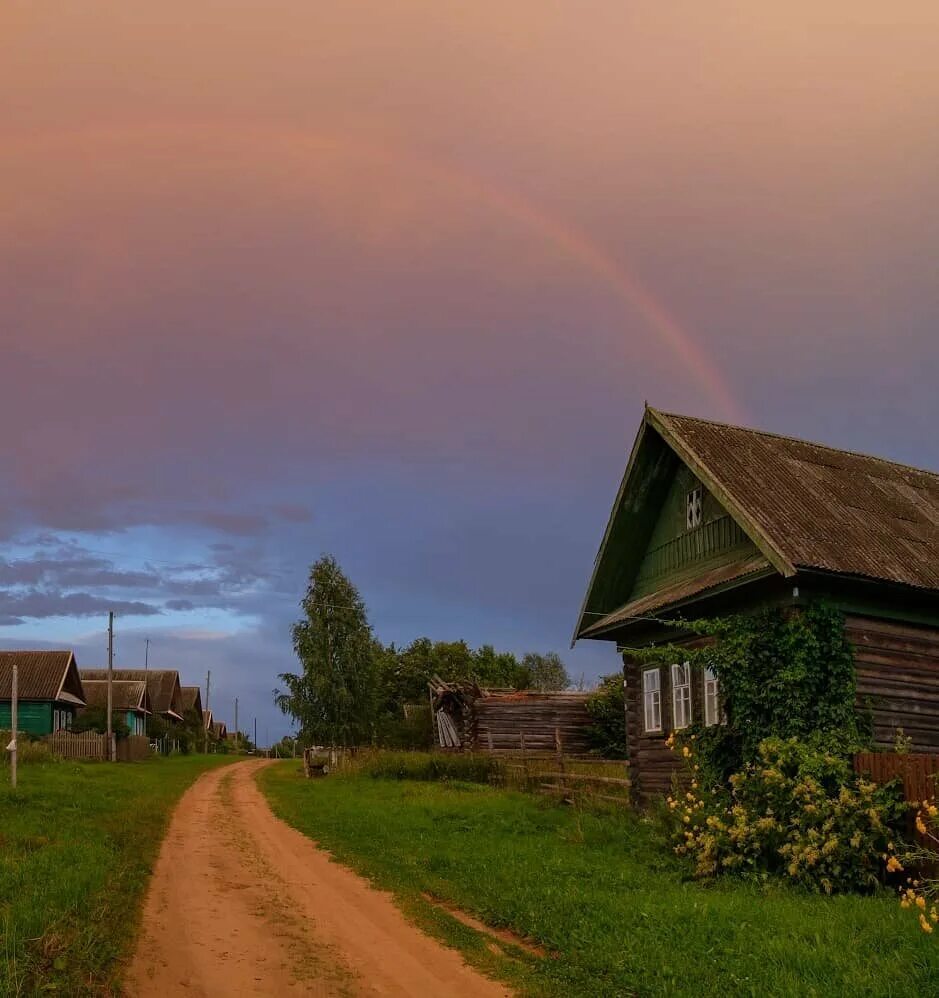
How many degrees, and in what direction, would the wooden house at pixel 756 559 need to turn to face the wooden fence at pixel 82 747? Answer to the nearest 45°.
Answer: approximately 90° to its right

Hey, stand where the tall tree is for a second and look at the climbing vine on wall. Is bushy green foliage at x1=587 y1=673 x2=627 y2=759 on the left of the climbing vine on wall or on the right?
left

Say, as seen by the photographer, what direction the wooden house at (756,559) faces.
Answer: facing the viewer and to the left of the viewer

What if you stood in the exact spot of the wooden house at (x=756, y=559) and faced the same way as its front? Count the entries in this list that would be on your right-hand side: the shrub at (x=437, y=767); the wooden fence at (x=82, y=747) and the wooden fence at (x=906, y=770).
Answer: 2

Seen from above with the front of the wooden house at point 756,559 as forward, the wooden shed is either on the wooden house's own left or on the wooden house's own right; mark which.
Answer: on the wooden house's own right

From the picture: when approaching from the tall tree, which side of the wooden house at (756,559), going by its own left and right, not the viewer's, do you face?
right

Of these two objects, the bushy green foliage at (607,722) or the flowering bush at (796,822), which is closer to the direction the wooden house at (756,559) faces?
the flowering bush

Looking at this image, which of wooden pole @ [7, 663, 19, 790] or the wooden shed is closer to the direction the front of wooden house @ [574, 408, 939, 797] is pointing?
the wooden pole

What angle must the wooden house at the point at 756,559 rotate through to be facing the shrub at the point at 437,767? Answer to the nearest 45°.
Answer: approximately 90° to its right

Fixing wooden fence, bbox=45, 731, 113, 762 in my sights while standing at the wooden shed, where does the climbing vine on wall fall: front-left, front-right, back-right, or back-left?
back-left

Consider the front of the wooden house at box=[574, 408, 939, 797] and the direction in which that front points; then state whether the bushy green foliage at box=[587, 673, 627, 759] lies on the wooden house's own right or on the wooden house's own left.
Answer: on the wooden house's own right
